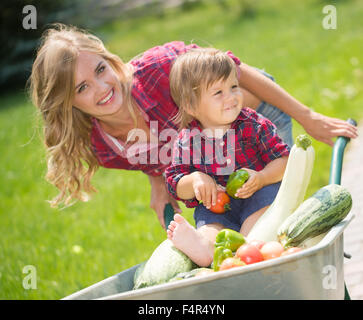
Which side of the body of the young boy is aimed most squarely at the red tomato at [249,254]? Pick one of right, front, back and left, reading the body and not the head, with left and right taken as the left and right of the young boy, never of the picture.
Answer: front

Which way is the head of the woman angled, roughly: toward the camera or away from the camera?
toward the camera

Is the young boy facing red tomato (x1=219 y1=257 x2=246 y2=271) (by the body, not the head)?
yes

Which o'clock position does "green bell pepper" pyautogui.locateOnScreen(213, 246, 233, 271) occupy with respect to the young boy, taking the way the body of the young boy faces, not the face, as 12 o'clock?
The green bell pepper is roughly at 12 o'clock from the young boy.

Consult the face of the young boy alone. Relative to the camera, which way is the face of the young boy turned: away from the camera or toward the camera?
toward the camera

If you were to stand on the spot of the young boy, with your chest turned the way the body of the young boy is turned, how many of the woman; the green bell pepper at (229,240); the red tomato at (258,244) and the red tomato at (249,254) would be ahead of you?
3

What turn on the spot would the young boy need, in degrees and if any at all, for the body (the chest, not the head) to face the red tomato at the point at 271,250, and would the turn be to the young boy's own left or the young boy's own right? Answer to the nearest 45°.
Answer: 0° — they already face it

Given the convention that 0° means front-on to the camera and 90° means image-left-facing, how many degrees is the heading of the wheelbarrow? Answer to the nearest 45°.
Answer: approximately 45°

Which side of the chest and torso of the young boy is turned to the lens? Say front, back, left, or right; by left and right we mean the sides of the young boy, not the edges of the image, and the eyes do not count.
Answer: front
